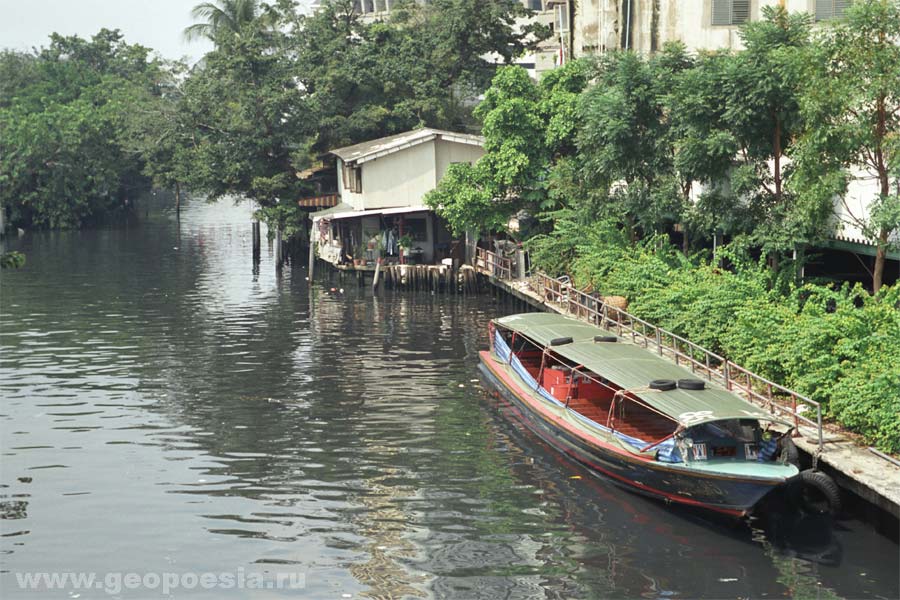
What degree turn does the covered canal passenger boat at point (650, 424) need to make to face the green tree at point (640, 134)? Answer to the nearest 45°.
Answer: approximately 135° to its left

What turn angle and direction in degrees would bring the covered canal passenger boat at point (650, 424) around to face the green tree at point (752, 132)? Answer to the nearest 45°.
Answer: approximately 135° to its left

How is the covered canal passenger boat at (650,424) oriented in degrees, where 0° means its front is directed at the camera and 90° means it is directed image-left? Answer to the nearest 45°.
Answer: approximately 315°
